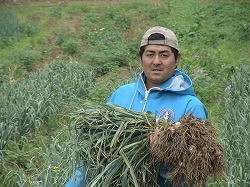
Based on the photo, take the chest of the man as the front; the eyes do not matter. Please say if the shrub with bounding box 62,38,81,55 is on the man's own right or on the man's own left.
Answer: on the man's own right

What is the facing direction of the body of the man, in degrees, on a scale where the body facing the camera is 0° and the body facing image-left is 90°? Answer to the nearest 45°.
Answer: approximately 45°
